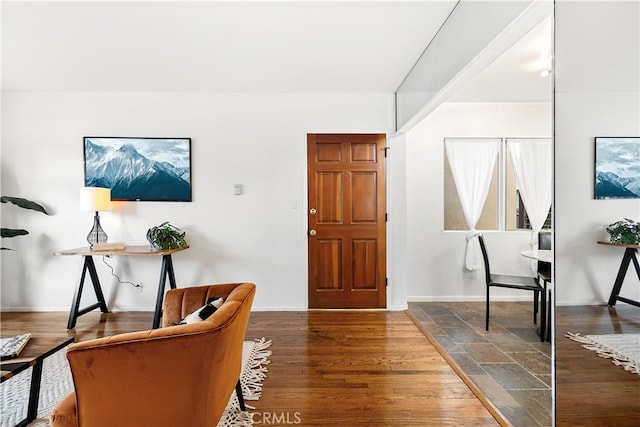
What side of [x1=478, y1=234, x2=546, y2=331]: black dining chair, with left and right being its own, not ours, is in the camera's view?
right

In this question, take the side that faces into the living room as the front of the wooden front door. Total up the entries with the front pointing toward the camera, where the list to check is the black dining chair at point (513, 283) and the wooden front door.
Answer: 1

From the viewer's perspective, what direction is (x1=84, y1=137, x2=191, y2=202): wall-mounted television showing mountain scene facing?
toward the camera

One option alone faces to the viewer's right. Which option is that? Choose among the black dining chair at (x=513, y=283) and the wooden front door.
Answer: the black dining chair

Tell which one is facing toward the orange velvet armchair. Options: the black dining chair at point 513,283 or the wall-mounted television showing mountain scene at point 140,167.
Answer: the wall-mounted television showing mountain scene

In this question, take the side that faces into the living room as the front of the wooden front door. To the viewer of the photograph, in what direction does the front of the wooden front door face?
facing the viewer
